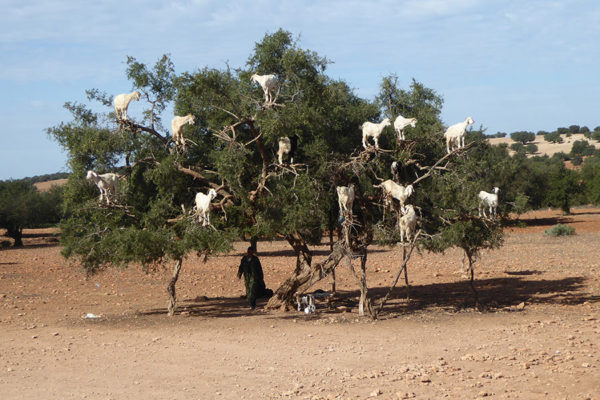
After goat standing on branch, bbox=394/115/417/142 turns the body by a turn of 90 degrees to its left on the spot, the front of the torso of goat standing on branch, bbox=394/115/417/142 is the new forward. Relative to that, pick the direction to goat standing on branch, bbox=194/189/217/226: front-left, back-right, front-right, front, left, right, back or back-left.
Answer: left

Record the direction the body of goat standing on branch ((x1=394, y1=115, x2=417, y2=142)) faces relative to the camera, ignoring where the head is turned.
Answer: to the viewer's right

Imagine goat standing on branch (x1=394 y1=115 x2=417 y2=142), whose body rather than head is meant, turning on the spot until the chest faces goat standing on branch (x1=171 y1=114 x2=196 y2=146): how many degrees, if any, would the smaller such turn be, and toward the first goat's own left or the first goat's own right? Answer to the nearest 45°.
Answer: approximately 180°

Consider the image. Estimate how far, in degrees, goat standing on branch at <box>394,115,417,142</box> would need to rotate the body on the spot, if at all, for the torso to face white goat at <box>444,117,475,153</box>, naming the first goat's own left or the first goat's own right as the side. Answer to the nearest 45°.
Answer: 0° — it already faces it

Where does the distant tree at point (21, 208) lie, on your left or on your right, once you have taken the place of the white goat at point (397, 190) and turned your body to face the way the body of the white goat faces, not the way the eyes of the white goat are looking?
on your left
